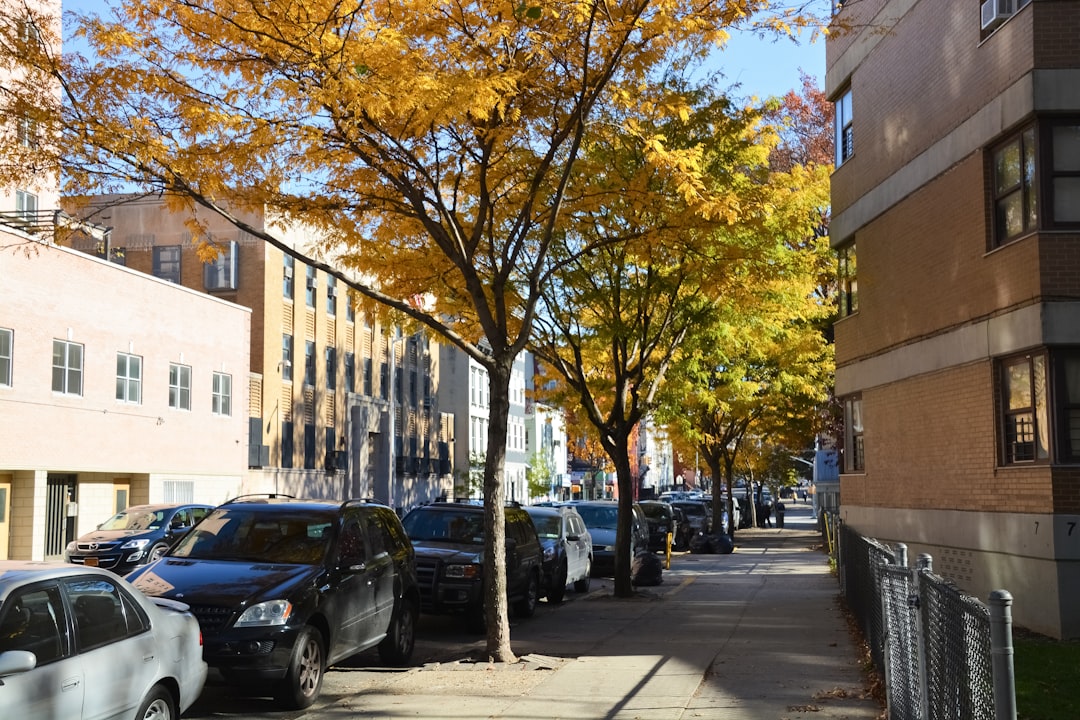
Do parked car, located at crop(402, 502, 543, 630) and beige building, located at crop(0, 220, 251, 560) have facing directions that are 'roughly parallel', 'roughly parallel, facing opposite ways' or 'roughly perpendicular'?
roughly perpendicular

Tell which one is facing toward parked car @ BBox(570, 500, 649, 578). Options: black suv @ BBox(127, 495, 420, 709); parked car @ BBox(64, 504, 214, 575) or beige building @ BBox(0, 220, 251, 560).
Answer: the beige building

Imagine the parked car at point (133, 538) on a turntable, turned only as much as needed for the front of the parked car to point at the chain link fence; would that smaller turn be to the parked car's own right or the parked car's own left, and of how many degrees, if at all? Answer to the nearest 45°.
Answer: approximately 45° to the parked car's own left

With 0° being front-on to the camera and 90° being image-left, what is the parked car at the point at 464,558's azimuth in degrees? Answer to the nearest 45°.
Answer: approximately 45°

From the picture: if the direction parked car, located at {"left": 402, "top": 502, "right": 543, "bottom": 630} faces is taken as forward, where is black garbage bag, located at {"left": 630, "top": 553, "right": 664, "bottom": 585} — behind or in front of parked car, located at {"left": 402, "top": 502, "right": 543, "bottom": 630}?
behind

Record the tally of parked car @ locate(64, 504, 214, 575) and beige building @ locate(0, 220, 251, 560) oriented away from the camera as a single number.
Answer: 0

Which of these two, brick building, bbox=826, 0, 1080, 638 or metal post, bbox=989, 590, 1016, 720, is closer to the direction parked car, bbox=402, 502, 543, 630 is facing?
the metal post

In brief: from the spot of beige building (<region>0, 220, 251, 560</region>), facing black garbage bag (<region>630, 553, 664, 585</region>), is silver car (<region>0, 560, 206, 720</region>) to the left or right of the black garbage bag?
right

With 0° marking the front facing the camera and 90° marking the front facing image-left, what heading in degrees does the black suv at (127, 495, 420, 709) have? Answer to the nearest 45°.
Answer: approximately 45°

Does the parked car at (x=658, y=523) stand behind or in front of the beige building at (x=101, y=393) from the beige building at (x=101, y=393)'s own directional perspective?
in front

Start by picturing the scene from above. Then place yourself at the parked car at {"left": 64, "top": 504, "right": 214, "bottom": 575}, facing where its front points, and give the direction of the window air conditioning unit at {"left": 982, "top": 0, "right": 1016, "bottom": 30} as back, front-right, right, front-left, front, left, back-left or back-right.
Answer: left

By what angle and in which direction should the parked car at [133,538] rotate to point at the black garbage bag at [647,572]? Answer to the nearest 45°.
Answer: approximately 135° to its left

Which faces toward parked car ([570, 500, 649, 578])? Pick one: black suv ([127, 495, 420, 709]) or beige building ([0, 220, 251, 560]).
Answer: the beige building
